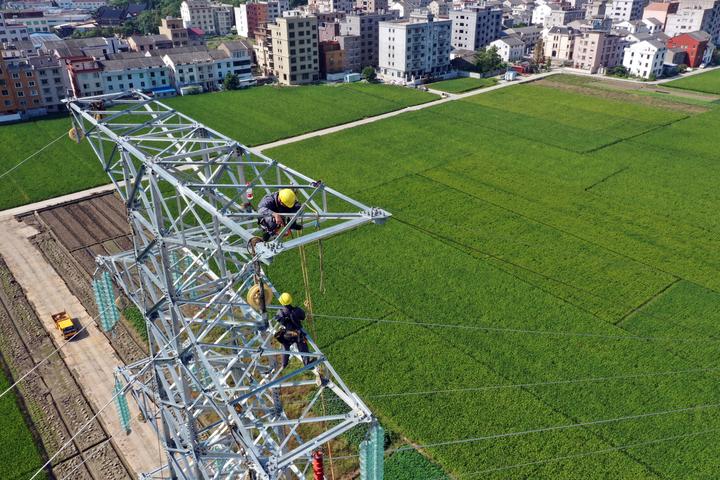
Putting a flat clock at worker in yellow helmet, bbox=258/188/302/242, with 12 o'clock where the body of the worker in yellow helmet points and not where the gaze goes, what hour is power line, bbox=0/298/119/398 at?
The power line is roughly at 6 o'clock from the worker in yellow helmet.

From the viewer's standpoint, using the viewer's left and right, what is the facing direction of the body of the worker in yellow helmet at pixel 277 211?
facing the viewer and to the right of the viewer

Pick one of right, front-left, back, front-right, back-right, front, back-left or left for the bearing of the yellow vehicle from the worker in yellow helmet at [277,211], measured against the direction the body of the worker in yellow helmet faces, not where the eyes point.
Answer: back
